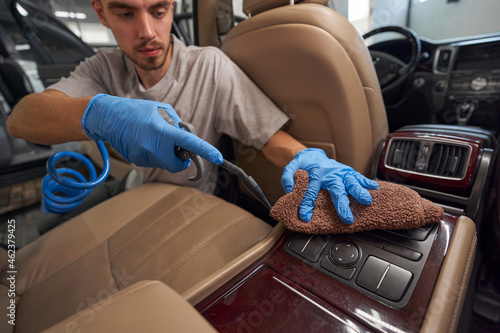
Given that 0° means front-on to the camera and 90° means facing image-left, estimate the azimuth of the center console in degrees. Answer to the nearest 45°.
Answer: approximately 45°

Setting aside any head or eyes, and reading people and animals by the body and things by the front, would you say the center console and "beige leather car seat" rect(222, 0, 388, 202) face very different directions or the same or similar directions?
very different directions

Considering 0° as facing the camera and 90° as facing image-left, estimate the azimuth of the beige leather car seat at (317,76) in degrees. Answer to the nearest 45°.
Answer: approximately 225°
